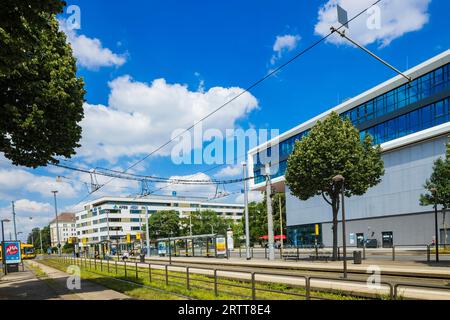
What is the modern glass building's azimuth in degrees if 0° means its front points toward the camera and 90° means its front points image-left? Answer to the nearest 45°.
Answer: approximately 45°

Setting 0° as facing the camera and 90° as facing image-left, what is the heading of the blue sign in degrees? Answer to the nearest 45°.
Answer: approximately 0°

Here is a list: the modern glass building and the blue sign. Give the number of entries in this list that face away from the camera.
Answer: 0

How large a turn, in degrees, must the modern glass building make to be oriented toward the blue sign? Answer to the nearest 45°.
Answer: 0° — it already faces it

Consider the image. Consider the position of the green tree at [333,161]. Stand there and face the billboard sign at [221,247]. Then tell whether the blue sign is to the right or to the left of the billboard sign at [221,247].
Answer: left
